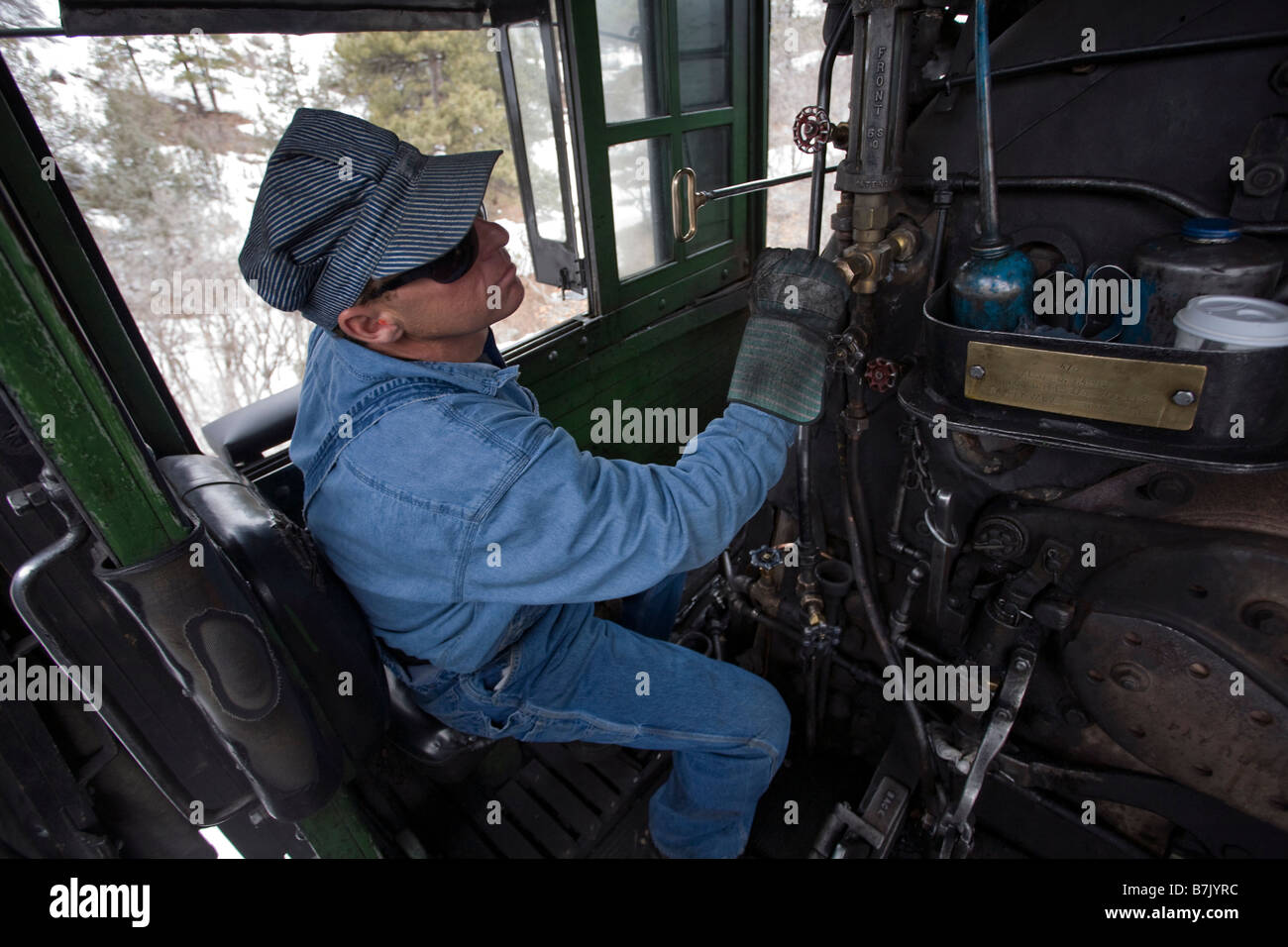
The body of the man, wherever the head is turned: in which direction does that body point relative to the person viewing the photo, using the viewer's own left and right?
facing to the right of the viewer

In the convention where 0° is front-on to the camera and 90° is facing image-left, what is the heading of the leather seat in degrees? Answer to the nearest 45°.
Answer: approximately 270°

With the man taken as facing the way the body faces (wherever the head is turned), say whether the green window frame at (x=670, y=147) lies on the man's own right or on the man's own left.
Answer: on the man's own left

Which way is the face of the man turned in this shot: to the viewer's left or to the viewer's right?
to the viewer's right

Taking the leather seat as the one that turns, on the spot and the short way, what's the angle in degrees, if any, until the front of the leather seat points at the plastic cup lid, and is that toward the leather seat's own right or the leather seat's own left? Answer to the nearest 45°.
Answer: approximately 45° to the leather seat's own right

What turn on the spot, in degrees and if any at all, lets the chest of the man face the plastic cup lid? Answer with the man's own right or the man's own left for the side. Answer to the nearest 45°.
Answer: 0° — they already face it
